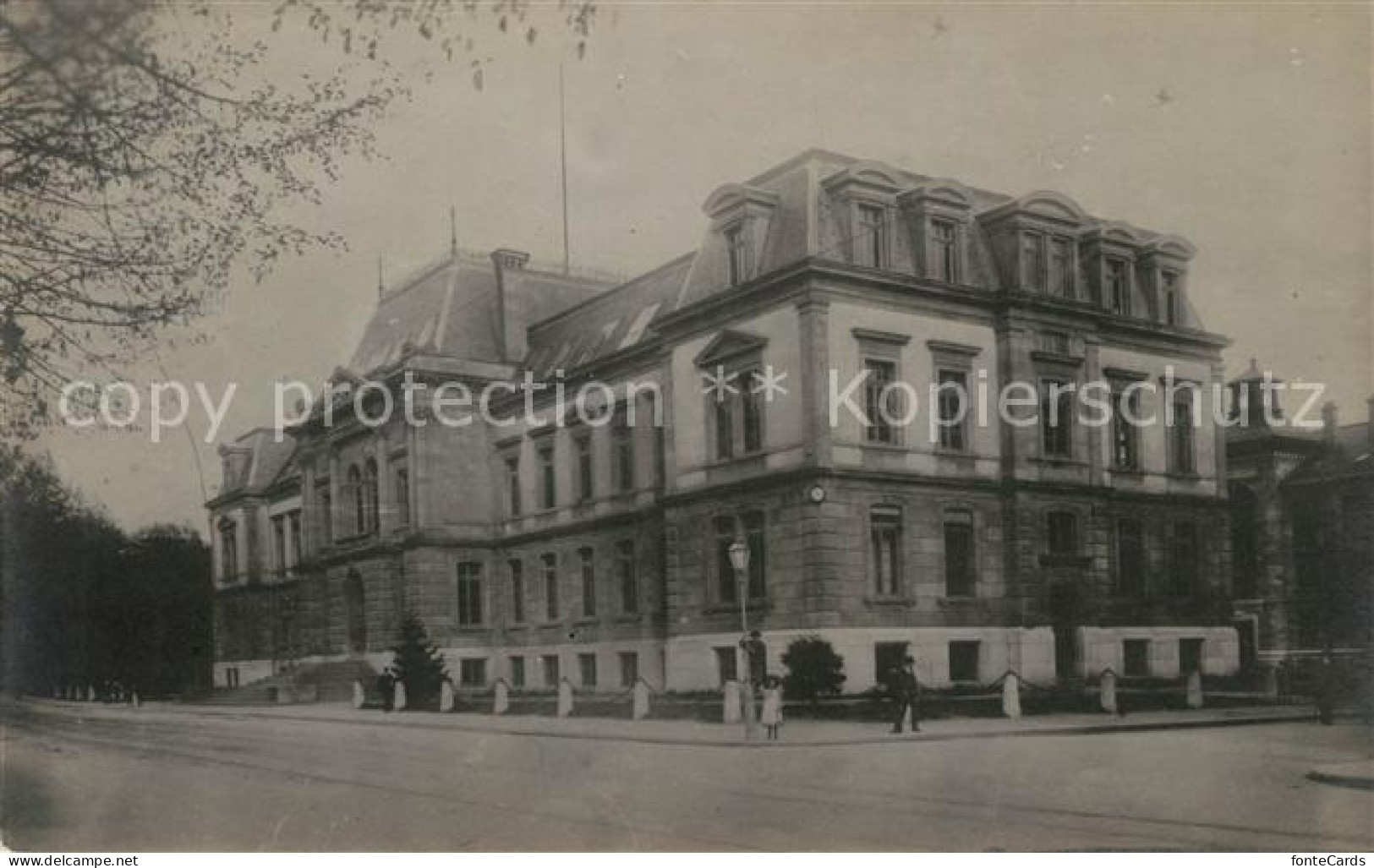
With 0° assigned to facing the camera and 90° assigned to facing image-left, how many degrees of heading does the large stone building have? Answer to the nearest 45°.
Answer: approximately 45°

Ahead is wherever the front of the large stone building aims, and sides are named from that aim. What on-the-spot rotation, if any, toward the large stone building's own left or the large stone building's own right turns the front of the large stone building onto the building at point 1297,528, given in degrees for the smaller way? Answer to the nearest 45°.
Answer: approximately 90° to the large stone building's own left
